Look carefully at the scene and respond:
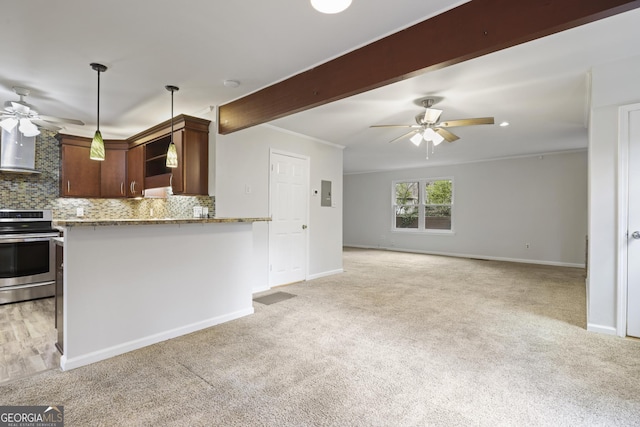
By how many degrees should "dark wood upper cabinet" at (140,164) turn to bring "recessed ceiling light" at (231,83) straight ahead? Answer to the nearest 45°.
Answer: approximately 45° to its left

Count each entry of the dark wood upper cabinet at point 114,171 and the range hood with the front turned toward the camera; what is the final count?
2

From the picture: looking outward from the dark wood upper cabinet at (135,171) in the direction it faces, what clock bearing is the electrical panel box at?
The electrical panel box is roughly at 8 o'clock from the dark wood upper cabinet.

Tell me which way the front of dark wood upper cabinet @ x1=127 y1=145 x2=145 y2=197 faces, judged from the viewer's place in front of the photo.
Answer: facing the viewer and to the left of the viewer

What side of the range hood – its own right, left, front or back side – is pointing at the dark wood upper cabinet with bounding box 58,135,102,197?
left

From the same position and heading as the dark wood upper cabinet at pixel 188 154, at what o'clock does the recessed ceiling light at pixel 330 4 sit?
The recessed ceiling light is roughly at 10 o'clock from the dark wood upper cabinet.

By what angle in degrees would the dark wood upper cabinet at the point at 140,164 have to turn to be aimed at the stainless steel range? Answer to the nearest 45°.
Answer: approximately 45° to its right

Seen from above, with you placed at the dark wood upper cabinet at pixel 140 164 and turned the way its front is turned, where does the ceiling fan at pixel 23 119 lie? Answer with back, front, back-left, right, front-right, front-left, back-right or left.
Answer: front

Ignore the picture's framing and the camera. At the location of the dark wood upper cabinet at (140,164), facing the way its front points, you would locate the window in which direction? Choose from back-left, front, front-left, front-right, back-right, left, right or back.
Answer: back-left

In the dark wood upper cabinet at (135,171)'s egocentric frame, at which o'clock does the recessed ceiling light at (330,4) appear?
The recessed ceiling light is roughly at 10 o'clock from the dark wood upper cabinet.

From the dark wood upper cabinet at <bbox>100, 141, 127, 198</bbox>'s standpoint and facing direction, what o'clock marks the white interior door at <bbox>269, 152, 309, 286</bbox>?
The white interior door is roughly at 10 o'clock from the dark wood upper cabinet.

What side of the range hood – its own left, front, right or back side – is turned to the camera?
front

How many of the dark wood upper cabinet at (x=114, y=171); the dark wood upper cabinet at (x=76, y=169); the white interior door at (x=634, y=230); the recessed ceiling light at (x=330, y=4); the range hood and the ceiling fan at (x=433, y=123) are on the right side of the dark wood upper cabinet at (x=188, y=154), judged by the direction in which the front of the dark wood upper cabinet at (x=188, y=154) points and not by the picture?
3
